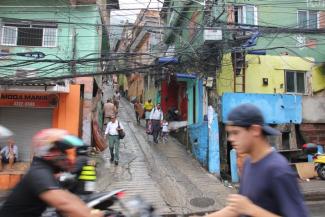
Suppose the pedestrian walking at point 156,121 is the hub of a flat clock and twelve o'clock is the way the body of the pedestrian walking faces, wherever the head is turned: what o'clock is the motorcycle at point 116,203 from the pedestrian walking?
The motorcycle is roughly at 12 o'clock from the pedestrian walking.

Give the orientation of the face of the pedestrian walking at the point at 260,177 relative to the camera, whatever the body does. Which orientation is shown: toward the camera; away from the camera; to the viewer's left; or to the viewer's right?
to the viewer's left

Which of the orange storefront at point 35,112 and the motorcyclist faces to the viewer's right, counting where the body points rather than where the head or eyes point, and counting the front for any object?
the motorcyclist

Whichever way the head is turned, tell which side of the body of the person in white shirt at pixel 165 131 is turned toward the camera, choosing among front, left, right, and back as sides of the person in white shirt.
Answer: front

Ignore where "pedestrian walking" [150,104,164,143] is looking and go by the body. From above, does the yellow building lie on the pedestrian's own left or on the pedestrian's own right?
on the pedestrian's own left

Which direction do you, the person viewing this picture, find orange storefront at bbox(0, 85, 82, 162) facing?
facing the viewer

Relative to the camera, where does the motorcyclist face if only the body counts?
to the viewer's right
